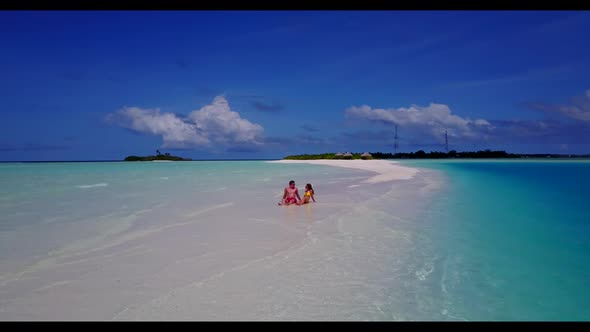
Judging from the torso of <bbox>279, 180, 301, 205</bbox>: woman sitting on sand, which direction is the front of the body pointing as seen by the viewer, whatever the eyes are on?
toward the camera
